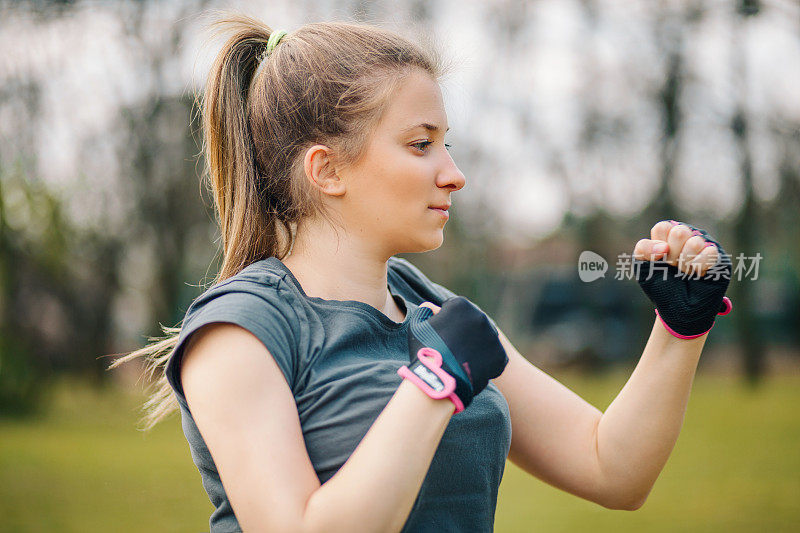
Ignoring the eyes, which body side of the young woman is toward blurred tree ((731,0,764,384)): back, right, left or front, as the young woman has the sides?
left

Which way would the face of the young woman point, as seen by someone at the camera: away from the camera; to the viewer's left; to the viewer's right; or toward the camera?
to the viewer's right

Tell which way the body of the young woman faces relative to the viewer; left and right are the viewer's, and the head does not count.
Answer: facing the viewer and to the right of the viewer
